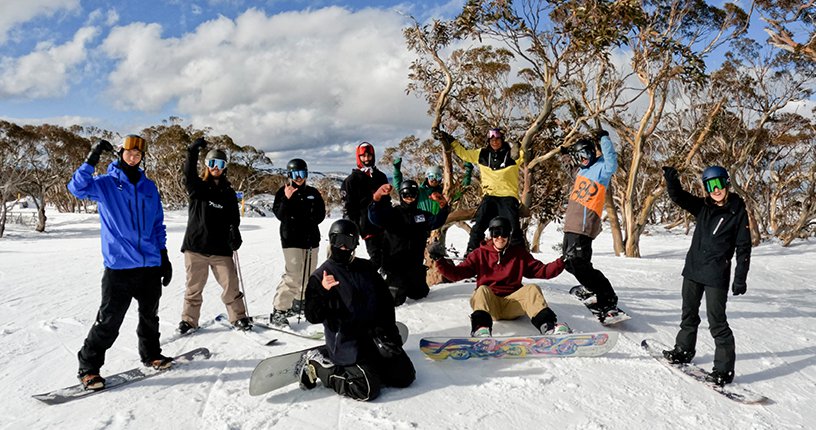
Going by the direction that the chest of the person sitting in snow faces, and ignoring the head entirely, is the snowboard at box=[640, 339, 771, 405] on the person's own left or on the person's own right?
on the person's own left

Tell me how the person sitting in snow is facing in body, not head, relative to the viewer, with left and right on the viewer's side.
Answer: facing the viewer

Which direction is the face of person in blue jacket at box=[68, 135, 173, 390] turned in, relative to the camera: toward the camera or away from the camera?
toward the camera

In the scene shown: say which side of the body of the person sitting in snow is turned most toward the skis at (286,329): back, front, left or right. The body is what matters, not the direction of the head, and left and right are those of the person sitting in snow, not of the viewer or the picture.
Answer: right

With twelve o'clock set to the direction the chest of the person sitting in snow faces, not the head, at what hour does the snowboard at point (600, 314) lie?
The snowboard is roughly at 8 o'clock from the person sitting in snow.

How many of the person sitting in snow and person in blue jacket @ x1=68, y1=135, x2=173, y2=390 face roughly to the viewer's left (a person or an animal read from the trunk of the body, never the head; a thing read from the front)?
0

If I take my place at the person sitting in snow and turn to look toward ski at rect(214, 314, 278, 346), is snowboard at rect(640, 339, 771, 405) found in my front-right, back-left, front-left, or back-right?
back-left

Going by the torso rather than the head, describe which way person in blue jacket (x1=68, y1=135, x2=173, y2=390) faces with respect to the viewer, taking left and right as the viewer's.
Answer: facing the viewer and to the right of the viewer

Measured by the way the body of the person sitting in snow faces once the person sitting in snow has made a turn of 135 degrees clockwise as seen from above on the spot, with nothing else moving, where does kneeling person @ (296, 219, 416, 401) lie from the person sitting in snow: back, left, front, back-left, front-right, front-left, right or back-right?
left

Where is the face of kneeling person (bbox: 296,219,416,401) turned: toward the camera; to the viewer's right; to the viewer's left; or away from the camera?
toward the camera

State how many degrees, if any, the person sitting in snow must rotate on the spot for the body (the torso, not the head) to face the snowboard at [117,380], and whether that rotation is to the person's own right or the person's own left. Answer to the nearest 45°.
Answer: approximately 45° to the person's own right
